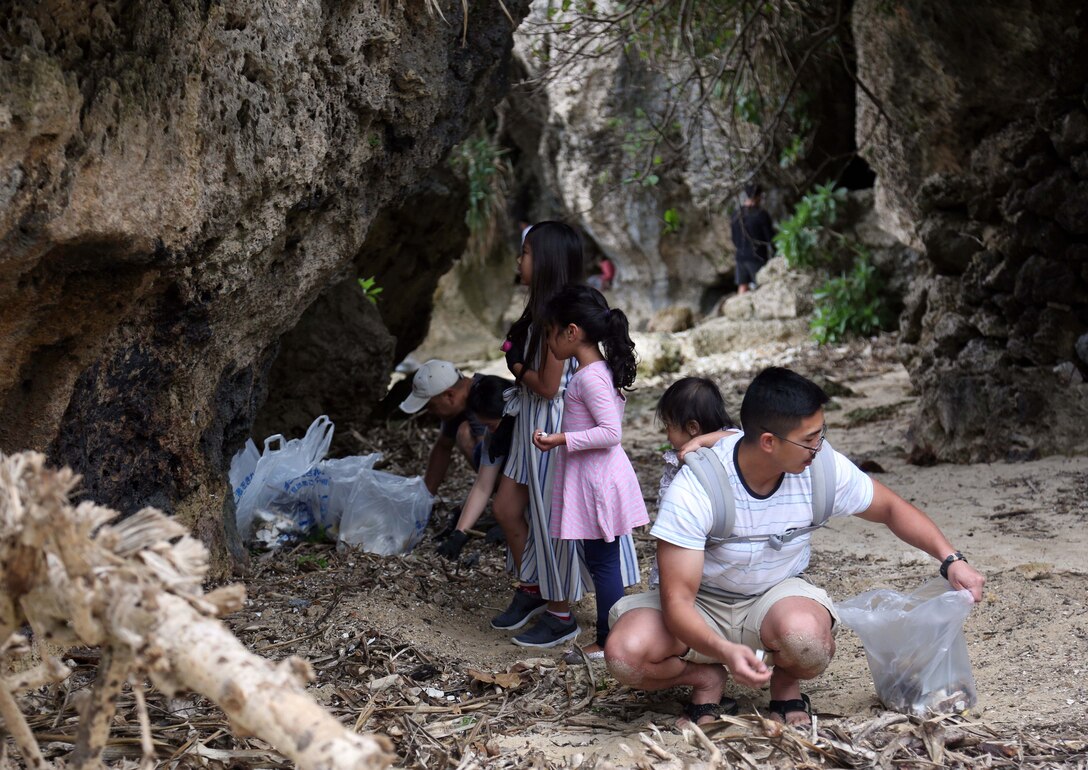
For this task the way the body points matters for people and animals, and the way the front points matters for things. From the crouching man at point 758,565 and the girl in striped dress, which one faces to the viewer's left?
the girl in striped dress

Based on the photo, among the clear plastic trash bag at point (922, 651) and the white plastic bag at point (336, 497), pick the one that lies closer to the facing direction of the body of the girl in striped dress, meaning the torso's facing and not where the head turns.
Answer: the white plastic bag

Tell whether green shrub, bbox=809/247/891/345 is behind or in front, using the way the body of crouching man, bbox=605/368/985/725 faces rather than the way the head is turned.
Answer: behind

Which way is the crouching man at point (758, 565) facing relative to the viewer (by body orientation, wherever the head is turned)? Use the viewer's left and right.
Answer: facing the viewer

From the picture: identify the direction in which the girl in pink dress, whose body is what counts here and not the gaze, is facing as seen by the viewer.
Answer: to the viewer's left

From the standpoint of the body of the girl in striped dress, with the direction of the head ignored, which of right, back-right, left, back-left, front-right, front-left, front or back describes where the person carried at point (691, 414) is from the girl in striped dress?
back-left

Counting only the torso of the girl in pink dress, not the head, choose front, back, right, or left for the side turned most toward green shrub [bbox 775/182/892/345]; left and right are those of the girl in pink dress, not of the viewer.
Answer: right

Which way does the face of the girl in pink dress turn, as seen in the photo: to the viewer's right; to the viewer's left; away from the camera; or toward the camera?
to the viewer's left

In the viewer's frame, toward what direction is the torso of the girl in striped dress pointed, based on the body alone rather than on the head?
to the viewer's left
